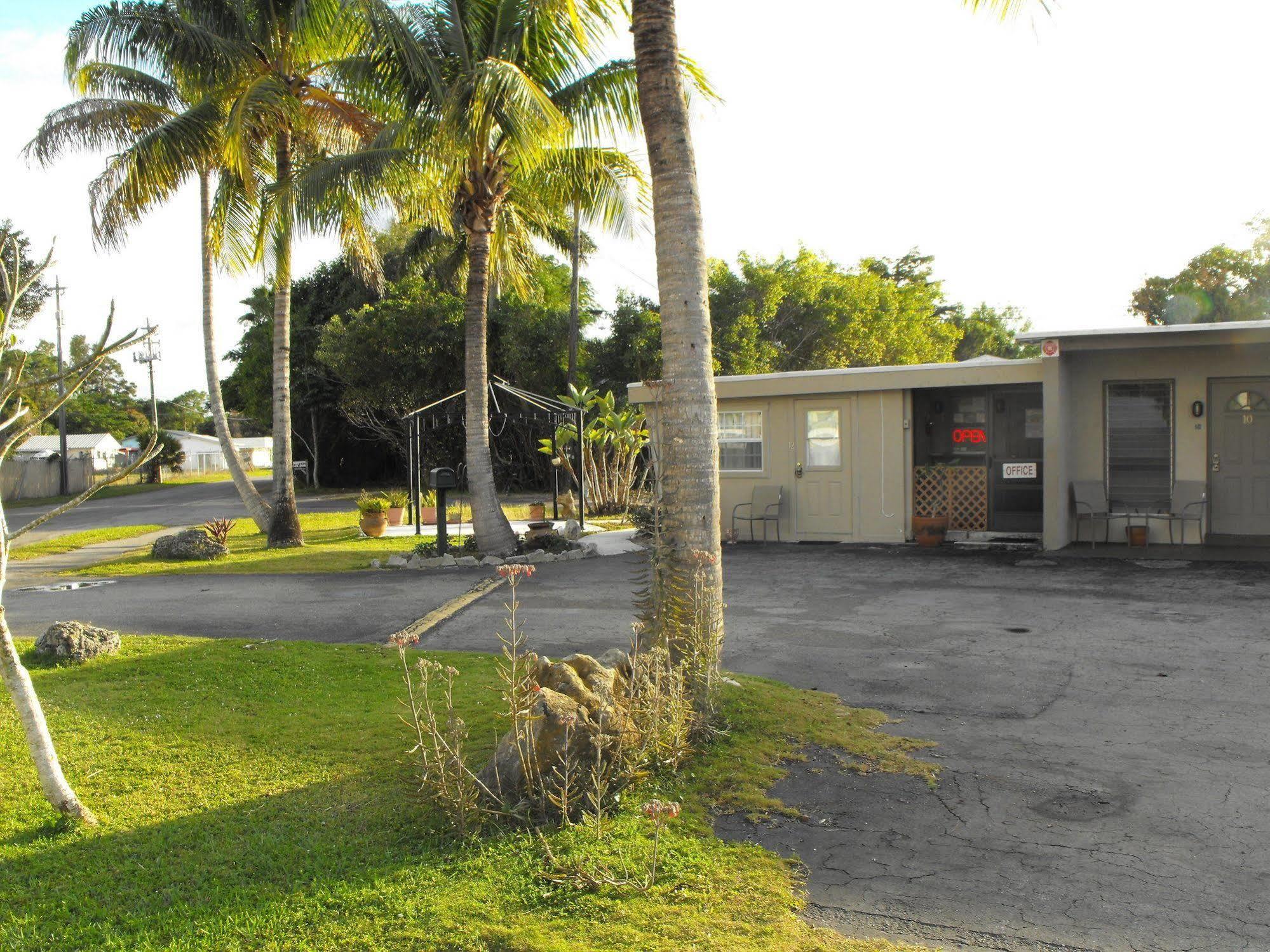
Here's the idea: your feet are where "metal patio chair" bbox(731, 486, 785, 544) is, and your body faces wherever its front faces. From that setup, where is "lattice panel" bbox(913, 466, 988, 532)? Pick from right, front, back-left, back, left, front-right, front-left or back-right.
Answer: back-left

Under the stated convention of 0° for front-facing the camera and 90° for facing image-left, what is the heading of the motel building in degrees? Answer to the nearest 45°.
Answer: approximately 0°

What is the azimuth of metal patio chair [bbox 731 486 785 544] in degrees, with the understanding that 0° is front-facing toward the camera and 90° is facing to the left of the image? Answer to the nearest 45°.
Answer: approximately 45°

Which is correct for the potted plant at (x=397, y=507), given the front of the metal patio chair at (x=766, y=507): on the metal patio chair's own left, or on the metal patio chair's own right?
on the metal patio chair's own right

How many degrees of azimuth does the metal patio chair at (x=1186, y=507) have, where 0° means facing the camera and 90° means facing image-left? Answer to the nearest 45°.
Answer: approximately 45°

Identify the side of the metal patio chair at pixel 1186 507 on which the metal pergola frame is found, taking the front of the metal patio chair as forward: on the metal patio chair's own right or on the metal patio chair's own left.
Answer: on the metal patio chair's own right

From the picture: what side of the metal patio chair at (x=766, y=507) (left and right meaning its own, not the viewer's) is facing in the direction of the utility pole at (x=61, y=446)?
right

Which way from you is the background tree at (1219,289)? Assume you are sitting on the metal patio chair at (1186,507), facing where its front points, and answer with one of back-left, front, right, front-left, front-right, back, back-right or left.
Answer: back-right

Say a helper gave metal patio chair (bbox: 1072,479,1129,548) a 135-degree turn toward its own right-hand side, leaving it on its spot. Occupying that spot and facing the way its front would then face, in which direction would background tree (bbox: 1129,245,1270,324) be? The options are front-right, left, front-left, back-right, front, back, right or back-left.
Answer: right

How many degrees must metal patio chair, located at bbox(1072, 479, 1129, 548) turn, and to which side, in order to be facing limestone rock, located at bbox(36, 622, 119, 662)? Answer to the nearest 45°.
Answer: approximately 90° to its right
